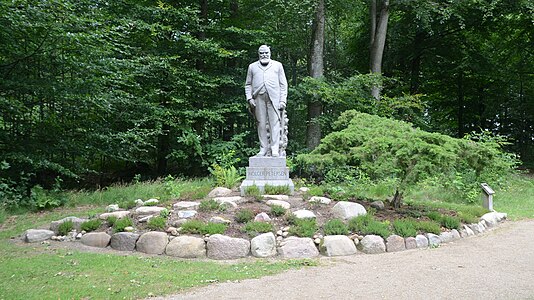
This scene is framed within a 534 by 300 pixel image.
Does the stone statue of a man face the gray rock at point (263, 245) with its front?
yes

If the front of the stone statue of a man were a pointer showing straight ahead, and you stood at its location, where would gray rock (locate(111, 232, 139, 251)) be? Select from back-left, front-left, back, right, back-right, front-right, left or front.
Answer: front-right

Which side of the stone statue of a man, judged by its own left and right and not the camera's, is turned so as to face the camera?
front

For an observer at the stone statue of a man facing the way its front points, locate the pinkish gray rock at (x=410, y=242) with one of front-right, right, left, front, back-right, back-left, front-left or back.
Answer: front-left

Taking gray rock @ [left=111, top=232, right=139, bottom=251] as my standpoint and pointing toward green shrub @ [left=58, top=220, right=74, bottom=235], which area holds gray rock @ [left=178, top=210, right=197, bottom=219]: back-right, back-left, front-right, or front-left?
front-right

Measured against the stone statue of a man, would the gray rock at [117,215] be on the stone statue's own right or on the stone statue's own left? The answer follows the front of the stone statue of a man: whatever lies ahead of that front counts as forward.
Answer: on the stone statue's own right

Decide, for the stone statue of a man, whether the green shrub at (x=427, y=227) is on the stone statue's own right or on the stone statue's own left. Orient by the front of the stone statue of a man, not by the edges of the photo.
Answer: on the stone statue's own left

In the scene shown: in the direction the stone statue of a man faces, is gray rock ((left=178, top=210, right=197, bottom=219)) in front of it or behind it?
in front

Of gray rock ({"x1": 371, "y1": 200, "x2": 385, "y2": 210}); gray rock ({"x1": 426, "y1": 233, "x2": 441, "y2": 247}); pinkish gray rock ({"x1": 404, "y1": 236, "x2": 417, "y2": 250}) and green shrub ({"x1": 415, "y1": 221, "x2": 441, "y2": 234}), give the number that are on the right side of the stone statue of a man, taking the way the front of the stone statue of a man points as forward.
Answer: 0

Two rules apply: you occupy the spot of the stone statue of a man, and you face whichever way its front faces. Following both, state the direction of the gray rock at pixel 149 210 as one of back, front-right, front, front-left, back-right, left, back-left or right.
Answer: front-right

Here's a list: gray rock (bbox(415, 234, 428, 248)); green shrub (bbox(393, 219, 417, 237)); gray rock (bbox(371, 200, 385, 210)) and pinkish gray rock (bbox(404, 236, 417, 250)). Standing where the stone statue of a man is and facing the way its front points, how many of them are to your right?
0

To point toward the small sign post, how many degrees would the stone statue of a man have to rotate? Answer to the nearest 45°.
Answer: approximately 90° to its left

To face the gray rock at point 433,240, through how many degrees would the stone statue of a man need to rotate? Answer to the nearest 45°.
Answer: approximately 45° to its left

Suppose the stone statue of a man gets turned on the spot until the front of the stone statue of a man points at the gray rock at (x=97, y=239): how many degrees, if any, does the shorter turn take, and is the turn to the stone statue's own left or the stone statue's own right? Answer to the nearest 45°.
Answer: approximately 45° to the stone statue's own right

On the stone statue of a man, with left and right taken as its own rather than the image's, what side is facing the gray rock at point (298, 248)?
front

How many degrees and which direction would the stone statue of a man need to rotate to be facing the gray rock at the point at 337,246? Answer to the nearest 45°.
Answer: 0° — it already faces it

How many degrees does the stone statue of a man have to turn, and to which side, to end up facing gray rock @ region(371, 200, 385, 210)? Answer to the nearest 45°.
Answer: approximately 45° to its left
